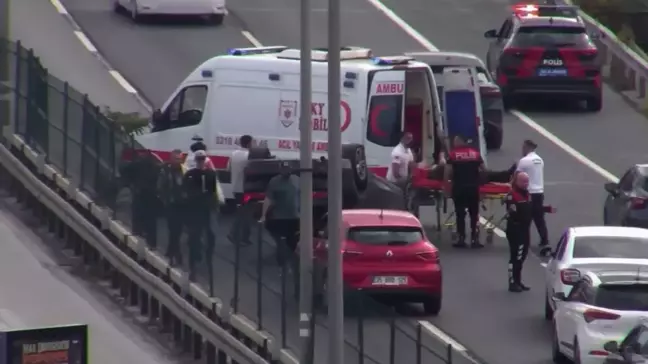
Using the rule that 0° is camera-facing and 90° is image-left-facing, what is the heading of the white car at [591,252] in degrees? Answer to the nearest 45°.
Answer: approximately 180°

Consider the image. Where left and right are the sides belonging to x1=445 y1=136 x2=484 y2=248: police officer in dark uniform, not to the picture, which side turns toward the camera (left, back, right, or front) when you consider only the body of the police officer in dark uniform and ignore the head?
back

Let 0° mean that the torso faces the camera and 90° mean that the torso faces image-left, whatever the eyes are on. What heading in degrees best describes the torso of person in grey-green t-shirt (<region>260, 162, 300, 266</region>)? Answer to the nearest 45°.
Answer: approximately 180°

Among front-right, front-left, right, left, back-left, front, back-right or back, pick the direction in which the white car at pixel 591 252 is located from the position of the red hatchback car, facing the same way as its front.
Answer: right

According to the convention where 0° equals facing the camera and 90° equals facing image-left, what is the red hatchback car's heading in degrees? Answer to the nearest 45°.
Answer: approximately 180°

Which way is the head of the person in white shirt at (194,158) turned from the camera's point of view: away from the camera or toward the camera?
away from the camera
